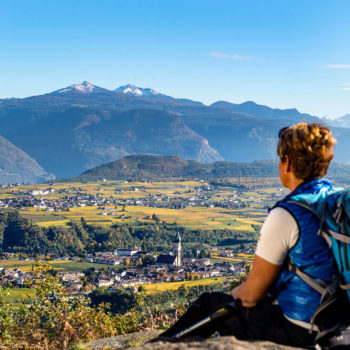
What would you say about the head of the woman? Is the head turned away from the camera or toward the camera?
away from the camera

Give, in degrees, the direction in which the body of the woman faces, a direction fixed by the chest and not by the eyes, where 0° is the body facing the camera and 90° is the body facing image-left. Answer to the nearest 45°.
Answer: approximately 135°
